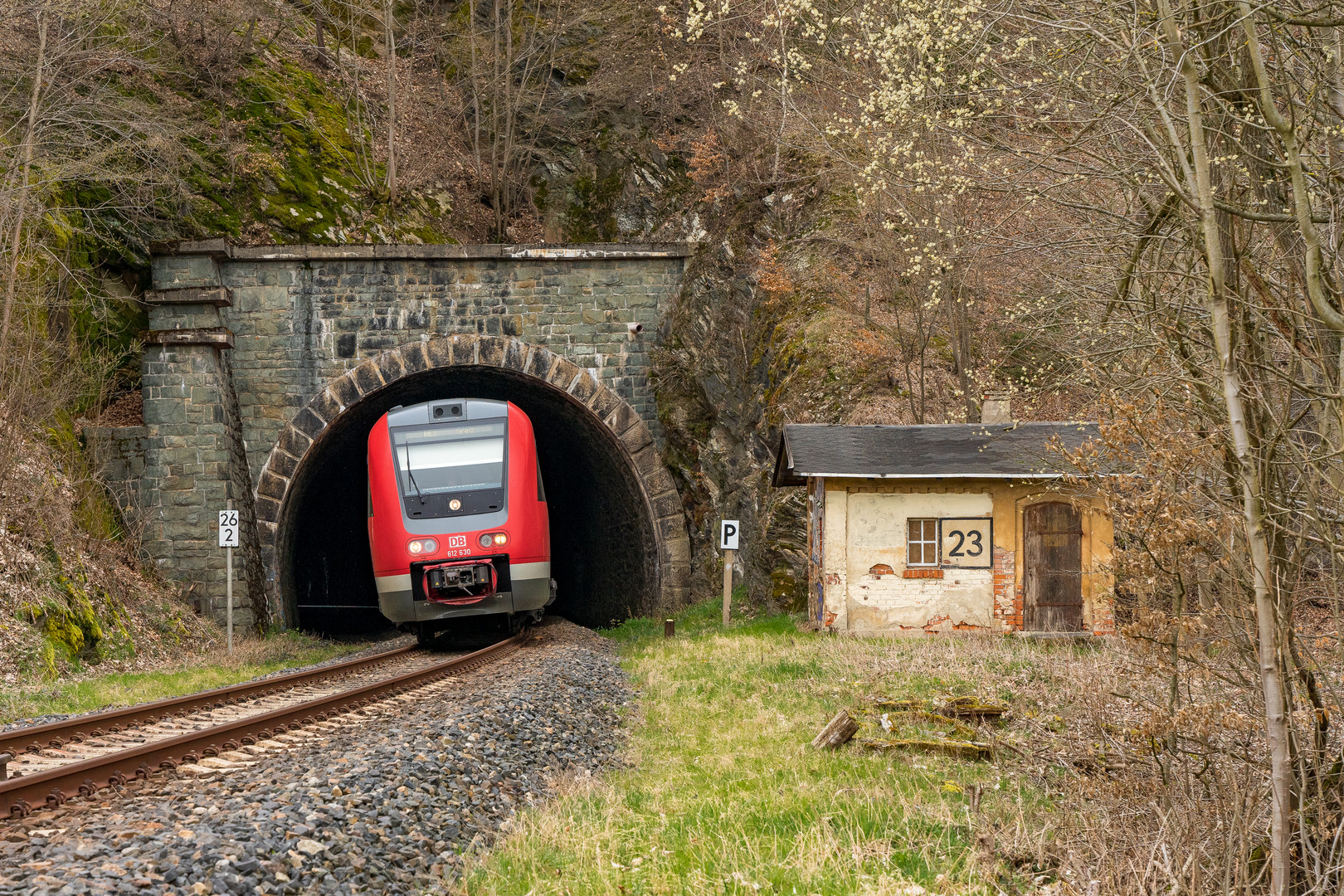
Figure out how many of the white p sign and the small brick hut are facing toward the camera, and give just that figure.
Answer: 2

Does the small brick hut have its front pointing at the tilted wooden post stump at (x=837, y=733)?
yes

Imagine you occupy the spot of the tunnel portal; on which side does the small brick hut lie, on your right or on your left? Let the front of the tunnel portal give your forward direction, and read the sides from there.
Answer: on your left

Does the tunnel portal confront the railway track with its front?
yes

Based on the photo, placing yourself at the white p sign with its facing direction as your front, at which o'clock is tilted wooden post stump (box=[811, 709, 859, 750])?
The tilted wooden post stump is roughly at 12 o'clock from the white p sign.

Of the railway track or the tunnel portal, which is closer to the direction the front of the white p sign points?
the railway track
